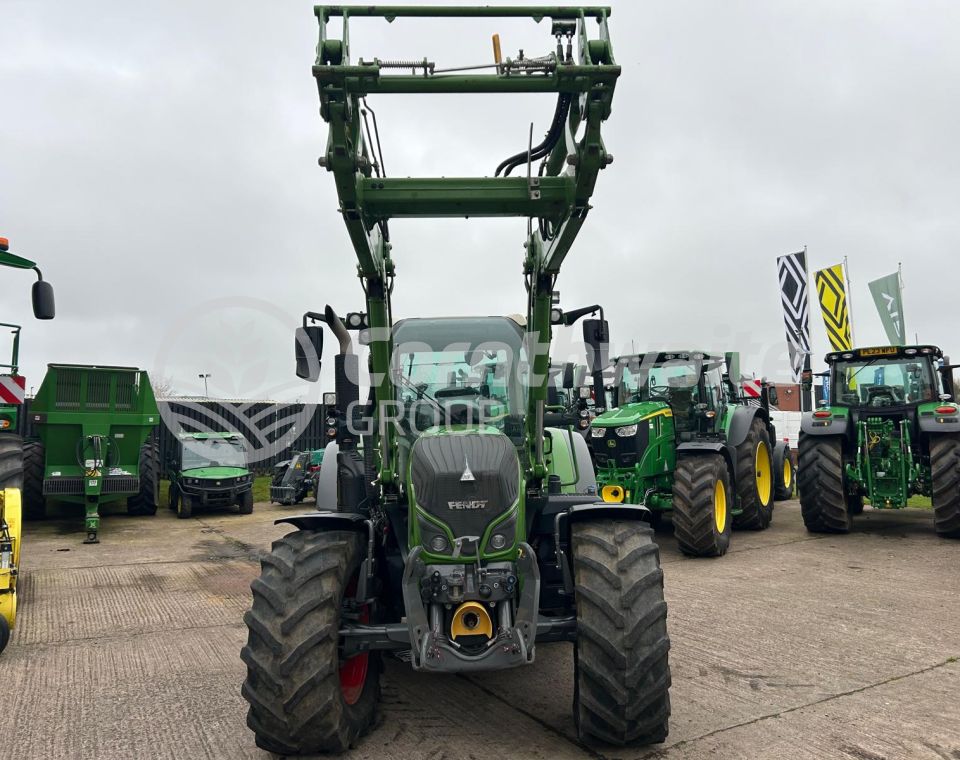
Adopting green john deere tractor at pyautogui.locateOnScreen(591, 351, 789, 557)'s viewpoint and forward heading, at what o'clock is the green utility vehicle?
The green utility vehicle is roughly at 2 o'clock from the green john deere tractor.

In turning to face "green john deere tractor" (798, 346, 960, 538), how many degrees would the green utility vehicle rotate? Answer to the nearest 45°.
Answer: approximately 45° to its left

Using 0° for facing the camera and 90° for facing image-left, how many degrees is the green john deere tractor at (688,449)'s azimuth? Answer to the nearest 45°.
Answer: approximately 45°

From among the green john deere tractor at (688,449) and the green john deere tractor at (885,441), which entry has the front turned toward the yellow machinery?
the green john deere tractor at (688,449)

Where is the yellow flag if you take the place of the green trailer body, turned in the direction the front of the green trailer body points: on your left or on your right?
on your left

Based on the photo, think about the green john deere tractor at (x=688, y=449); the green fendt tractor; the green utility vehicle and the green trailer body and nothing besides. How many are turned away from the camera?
0

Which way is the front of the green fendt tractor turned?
toward the camera

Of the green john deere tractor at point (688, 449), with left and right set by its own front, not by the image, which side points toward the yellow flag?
back

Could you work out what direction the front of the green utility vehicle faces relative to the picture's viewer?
facing the viewer

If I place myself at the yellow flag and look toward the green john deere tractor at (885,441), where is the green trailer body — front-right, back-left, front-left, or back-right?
front-right

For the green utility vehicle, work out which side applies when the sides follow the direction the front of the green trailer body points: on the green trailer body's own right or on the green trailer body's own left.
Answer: on the green trailer body's own left
